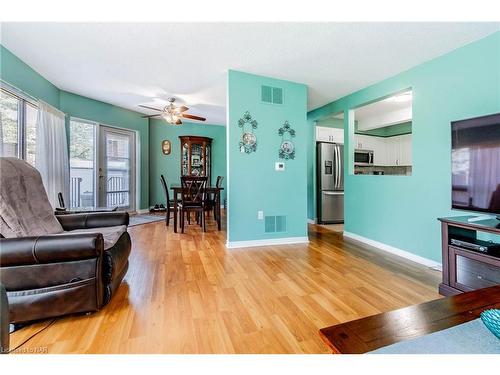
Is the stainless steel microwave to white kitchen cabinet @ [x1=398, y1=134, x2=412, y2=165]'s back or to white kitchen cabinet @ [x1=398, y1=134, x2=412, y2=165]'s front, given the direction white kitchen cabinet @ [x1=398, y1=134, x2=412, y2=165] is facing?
to the front

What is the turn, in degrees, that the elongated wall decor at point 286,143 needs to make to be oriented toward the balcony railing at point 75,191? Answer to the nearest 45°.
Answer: approximately 90° to its right

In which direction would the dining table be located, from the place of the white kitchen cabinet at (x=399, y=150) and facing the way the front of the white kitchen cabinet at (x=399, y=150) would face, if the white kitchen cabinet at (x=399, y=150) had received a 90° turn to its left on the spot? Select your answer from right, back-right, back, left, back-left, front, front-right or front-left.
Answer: right

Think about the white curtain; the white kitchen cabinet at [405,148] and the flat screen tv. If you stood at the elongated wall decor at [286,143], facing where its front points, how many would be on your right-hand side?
1

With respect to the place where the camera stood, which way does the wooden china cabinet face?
facing the viewer

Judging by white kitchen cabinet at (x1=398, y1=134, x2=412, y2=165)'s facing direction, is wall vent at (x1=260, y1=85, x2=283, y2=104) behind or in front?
in front

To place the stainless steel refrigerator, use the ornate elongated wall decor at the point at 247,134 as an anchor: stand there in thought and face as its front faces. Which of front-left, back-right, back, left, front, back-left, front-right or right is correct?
back-left

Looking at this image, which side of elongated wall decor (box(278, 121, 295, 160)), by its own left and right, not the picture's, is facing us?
front

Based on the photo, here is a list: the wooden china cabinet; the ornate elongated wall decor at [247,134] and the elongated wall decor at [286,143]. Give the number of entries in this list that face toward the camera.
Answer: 3

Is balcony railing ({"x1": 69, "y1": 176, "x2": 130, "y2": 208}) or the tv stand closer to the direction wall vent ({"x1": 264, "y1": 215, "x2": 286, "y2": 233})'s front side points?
the tv stand

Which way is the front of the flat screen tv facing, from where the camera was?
facing the viewer and to the left of the viewer

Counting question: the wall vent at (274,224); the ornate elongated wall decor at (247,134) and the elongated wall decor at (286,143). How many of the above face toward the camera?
3
